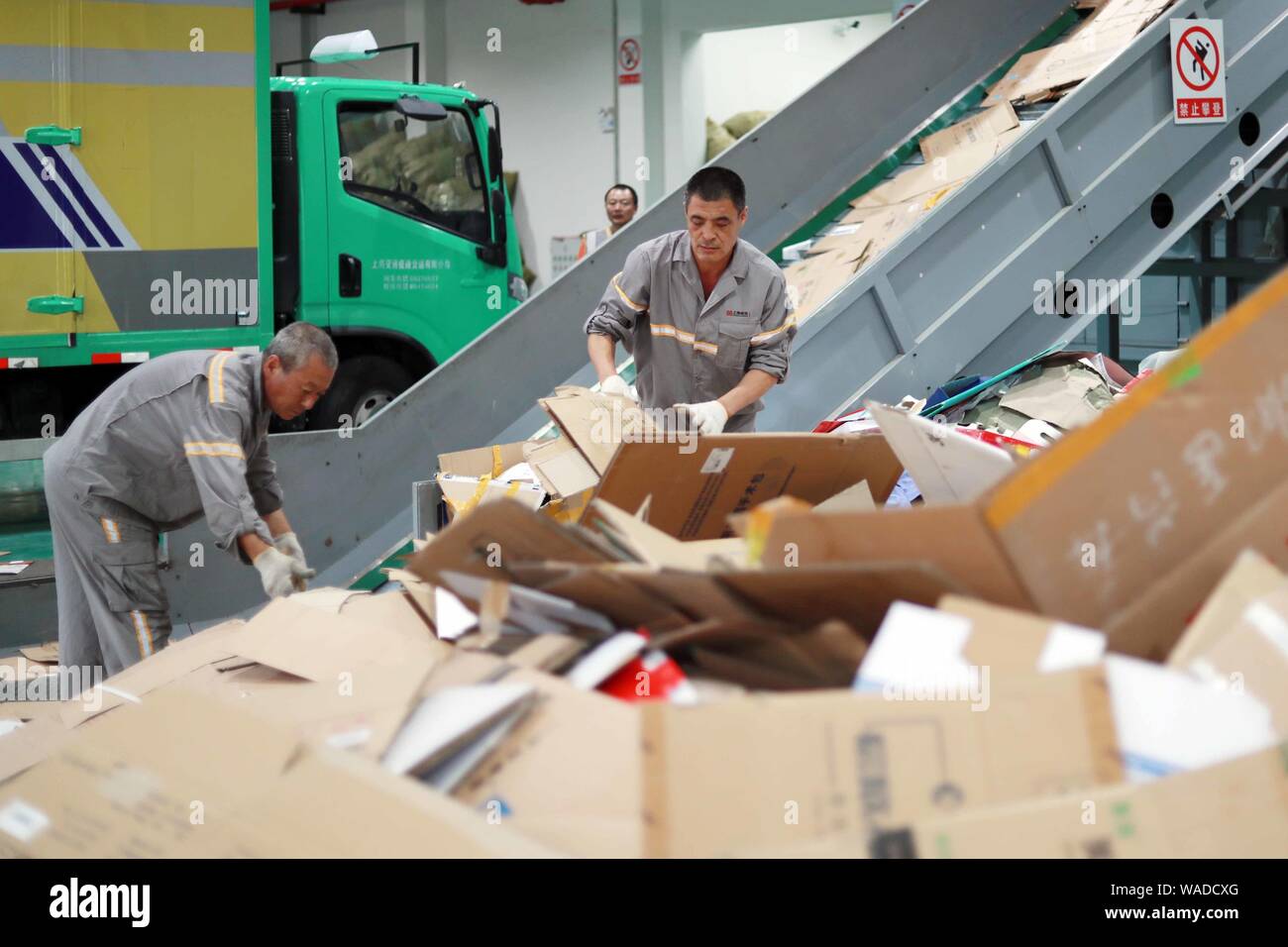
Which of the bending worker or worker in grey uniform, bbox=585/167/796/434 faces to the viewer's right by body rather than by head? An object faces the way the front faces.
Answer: the bending worker

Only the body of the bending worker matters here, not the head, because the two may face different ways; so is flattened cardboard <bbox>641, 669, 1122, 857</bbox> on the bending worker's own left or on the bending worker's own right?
on the bending worker's own right

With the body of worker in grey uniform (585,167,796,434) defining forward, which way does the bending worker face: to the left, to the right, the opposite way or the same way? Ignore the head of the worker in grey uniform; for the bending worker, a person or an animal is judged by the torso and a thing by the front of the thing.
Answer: to the left

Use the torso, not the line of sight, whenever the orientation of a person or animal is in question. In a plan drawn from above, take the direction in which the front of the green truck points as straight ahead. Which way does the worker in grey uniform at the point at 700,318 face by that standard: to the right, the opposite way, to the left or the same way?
to the right

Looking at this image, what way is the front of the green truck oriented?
to the viewer's right

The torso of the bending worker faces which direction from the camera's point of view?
to the viewer's right

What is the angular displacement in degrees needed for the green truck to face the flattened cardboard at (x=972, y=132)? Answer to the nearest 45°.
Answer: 0° — it already faces it
